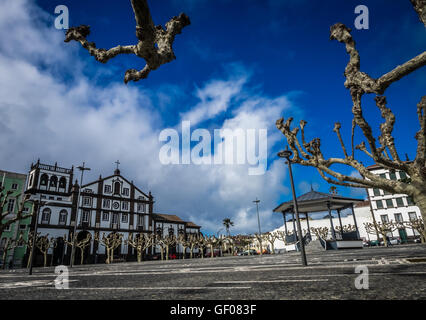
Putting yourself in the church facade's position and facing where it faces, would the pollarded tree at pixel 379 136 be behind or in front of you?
in front

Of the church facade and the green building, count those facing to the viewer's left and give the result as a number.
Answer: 0

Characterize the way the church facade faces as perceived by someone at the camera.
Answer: facing the viewer and to the right of the viewer

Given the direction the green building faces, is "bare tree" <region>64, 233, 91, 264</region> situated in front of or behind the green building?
in front

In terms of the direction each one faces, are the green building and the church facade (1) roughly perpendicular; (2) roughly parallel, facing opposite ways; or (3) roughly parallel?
roughly parallel

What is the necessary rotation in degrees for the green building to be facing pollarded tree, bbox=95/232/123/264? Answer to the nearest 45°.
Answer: approximately 90° to its left

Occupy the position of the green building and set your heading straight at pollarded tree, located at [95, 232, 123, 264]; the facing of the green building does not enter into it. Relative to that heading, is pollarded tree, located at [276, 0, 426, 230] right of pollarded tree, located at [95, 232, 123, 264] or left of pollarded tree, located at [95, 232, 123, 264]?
right

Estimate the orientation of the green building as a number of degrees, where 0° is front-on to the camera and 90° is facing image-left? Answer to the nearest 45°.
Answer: approximately 315°
